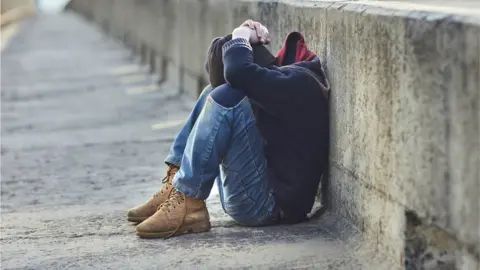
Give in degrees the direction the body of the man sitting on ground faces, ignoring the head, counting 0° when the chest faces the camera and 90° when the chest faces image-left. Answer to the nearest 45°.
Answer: approximately 90°
